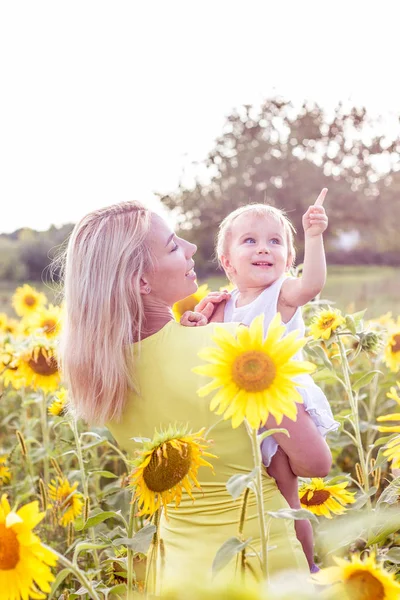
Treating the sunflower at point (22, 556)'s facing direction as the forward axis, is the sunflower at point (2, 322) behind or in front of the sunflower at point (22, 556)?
behind

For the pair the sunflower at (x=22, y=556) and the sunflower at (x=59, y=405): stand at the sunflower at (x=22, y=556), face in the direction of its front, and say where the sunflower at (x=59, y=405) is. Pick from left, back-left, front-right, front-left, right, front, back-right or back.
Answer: back

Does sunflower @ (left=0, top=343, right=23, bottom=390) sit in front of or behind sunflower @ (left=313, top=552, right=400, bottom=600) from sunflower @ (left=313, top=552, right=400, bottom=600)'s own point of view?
behind

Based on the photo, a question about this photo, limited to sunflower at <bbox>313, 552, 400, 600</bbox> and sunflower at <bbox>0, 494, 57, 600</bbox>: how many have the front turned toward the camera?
2

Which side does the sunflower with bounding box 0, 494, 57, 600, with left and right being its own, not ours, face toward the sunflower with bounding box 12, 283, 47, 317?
back

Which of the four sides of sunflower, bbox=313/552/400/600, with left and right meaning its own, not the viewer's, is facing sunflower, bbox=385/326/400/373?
back

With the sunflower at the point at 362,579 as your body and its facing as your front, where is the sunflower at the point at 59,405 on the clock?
the sunflower at the point at 59,405 is roughly at 5 o'clock from the sunflower at the point at 362,579.

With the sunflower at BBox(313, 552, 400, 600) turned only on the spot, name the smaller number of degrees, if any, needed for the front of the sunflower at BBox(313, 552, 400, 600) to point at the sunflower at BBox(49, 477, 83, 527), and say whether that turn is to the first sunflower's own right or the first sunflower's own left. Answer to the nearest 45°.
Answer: approximately 135° to the first sunflower's own right

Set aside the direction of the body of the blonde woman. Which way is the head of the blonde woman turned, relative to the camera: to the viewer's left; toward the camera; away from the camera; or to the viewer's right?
to the viewer's right

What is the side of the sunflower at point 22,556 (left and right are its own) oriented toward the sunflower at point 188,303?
back

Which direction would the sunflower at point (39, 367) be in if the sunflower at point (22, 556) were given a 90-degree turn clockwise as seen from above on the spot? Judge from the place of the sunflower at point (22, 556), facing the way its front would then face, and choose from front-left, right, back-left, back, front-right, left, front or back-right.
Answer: right

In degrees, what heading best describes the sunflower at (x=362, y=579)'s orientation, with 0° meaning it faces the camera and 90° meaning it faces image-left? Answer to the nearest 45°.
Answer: approximately 0°
